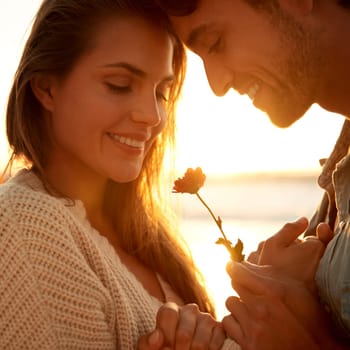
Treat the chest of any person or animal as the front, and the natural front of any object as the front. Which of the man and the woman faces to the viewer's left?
the man

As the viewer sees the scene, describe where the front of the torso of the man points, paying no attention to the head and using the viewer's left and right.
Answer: facing to the left of the viewer

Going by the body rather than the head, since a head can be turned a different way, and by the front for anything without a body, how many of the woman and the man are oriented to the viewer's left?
1

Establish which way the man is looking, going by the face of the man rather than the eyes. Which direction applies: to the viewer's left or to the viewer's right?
to the viewer's left

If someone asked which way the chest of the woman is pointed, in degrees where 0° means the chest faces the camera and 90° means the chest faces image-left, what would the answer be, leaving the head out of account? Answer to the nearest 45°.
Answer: approximately 315°

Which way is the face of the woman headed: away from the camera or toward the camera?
toward the camera
